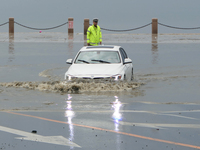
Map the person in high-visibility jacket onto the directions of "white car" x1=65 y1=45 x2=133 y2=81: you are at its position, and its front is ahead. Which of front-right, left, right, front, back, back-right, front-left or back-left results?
back

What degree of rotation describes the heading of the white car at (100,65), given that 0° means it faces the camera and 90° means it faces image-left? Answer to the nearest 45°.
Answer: approximately 0°
